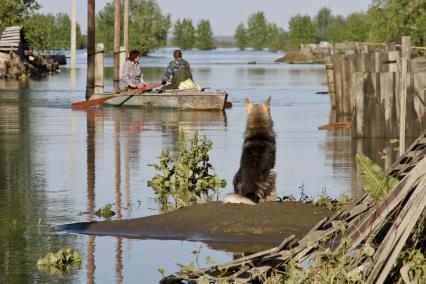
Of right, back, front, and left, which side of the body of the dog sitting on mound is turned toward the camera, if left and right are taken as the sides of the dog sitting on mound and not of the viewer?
back

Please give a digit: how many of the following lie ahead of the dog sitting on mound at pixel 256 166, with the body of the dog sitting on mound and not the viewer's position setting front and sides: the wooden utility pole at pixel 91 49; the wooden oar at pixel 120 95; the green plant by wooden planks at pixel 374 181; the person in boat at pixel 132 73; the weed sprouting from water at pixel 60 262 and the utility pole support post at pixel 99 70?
4

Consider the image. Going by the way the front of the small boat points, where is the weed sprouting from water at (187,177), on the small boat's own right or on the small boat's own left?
on the small boat's own left

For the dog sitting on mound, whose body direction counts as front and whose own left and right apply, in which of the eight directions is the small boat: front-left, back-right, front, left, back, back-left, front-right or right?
front

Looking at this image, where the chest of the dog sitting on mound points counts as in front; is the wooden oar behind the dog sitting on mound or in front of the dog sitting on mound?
in front

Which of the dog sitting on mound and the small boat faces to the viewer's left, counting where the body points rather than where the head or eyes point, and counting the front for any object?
the small boat

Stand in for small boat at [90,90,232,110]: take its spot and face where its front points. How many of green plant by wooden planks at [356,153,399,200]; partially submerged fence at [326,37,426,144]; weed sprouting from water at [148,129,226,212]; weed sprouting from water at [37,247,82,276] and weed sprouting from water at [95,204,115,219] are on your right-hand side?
0

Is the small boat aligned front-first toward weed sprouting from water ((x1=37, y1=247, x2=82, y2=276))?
no

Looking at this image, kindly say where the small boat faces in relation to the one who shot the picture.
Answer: facing to the left of the viewer

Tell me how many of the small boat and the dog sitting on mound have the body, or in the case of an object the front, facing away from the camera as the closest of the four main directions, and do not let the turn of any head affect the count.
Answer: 1

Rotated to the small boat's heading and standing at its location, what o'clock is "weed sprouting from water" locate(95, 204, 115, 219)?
The weed sprouting from water is roughly at 9 o'clock from the small boat.

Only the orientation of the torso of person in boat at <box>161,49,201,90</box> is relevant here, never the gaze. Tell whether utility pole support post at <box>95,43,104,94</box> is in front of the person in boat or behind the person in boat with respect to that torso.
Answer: in front
